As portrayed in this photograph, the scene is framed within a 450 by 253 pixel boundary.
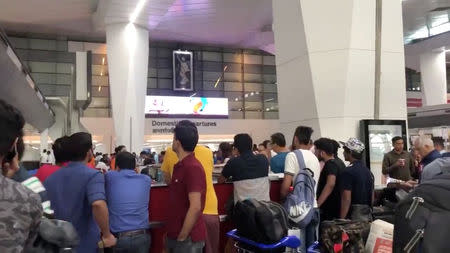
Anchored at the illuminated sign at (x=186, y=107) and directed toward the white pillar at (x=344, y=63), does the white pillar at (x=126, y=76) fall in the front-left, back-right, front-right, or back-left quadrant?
front-right

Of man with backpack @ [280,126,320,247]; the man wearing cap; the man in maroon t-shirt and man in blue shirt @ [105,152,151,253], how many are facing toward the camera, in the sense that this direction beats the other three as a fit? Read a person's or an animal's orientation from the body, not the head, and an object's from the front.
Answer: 0

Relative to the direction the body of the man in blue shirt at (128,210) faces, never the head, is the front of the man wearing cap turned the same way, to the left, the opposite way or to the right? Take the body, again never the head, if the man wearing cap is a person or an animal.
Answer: the same way

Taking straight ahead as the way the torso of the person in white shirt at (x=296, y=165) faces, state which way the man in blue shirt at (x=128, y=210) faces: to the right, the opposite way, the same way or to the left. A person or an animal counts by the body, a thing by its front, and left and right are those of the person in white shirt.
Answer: the same way

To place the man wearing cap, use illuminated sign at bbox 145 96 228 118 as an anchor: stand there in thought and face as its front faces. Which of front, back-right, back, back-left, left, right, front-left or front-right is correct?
front

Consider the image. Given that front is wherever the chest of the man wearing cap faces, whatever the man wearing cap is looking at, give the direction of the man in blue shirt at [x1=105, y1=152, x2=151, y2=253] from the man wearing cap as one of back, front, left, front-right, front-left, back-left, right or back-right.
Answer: left

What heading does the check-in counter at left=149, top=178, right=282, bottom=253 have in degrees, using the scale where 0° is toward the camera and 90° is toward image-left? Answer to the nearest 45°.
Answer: approximately 0°

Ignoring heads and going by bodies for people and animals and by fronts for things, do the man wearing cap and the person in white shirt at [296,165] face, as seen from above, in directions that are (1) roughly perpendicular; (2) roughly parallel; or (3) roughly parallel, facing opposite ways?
roughly parallel

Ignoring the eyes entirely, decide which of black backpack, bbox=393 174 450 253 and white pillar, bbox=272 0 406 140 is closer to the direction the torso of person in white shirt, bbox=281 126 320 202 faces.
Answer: the white pillar

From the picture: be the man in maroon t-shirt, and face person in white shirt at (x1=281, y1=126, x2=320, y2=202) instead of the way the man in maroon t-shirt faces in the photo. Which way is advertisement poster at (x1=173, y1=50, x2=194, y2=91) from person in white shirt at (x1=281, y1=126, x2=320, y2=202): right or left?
left

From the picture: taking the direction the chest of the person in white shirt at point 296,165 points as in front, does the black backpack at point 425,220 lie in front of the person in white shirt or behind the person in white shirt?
behind

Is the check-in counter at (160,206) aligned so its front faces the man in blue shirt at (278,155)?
no

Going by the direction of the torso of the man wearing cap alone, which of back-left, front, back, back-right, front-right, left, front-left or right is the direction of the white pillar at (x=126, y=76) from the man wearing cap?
front

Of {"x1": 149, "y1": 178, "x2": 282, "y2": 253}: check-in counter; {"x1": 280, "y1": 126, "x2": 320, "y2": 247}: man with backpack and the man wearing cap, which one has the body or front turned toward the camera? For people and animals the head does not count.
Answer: the check-in counter

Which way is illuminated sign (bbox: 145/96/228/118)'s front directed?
toward the camera

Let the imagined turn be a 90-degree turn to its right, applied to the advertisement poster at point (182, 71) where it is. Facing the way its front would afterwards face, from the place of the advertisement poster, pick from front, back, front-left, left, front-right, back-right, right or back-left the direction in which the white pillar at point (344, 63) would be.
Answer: left

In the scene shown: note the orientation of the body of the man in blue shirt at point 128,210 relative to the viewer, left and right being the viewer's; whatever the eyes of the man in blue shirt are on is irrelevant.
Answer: facing away from the viewer

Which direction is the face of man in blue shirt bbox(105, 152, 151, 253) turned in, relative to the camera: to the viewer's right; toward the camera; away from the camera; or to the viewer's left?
away from the camera

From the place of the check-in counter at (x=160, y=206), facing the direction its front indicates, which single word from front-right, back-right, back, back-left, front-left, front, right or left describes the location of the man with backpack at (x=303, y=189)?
left
